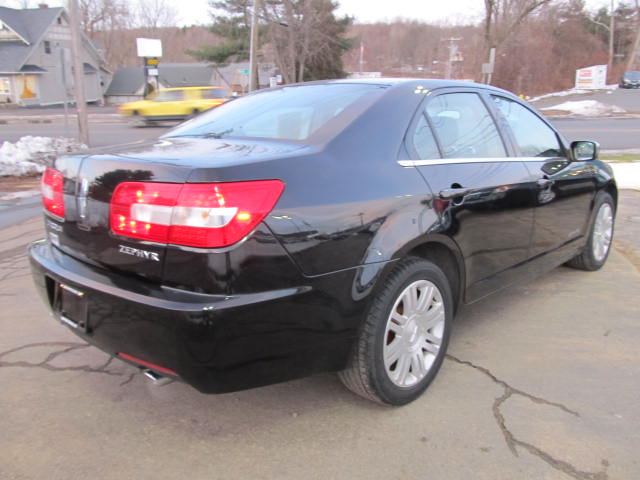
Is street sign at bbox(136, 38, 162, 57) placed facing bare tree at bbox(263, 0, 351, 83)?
no

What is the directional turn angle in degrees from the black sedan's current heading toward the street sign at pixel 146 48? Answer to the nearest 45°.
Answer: approximately 45° to its left

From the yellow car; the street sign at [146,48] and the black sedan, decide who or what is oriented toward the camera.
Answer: the street sign

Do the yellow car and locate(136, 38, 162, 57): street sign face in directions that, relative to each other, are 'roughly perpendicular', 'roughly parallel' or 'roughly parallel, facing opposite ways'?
roughly perpendicular

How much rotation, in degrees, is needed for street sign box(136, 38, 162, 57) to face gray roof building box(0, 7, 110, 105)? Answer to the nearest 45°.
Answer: approximately 90° to its right

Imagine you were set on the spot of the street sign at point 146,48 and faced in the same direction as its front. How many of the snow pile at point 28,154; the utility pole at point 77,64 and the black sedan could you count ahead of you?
3

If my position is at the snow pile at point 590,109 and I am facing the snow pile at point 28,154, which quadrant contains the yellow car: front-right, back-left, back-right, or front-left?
front-right

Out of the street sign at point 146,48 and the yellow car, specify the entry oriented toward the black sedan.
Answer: the street sign

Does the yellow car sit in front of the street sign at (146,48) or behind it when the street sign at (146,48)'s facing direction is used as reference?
in front

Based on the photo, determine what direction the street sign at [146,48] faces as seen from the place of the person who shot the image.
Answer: facing the viewer

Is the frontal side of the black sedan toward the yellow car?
no

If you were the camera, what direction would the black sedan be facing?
facing away from the viewer and to the right of the viewer
